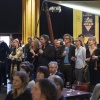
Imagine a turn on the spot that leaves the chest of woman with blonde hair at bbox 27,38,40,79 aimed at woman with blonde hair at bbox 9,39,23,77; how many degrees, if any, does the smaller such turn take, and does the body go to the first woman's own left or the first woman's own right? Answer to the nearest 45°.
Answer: approximately 90° to the first woman's own right

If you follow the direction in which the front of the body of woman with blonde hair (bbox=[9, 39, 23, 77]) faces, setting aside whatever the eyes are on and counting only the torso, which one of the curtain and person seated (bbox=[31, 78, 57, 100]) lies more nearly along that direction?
the person seated

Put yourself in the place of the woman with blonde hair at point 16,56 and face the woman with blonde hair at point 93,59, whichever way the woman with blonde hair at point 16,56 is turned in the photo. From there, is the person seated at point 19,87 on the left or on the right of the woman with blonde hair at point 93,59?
right
